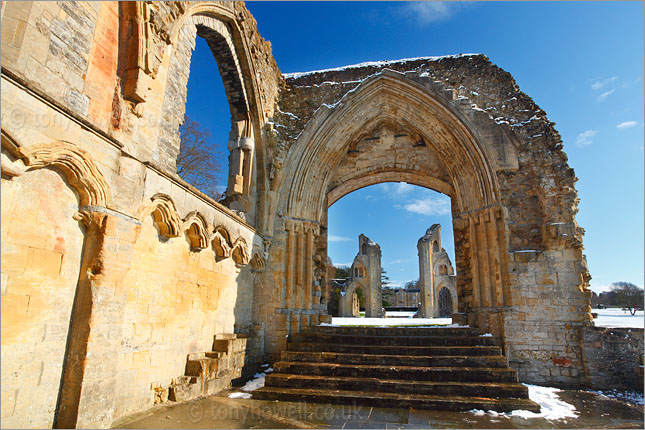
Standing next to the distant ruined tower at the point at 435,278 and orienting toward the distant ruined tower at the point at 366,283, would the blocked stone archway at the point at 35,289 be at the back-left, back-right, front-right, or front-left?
front-left

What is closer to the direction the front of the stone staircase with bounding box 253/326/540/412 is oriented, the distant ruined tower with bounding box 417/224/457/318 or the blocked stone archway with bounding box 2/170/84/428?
the blocked stone archway

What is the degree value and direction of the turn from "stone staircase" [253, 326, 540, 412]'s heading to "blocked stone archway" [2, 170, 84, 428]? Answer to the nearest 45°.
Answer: approximately 45° to its right

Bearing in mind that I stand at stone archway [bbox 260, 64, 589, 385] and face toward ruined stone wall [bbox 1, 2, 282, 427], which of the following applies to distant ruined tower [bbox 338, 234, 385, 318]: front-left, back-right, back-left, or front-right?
back-right

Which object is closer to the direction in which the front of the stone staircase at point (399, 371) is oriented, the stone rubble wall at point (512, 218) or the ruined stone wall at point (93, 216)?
the ruined stone wall

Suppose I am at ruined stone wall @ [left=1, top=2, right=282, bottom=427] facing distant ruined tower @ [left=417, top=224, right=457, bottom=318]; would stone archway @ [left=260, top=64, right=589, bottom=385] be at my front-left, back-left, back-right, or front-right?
front-right

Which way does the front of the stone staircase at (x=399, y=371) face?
toward the camera

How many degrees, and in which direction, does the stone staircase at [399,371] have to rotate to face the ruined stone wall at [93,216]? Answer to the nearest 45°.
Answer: approximately 45° to its right

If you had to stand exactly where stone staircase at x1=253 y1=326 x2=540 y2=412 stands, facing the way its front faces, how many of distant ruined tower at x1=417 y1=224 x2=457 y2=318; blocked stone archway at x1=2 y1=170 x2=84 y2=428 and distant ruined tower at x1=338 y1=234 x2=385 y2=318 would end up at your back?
2

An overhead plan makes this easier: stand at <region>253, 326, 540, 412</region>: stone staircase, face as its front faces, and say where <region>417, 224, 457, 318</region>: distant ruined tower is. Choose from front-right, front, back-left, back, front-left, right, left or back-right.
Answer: back

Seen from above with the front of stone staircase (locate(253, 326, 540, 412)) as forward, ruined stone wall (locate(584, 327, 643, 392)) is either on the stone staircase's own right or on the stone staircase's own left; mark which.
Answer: on the stone staircase's own left

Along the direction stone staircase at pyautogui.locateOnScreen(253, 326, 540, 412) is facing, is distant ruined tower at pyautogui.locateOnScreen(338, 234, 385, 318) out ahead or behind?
behind
